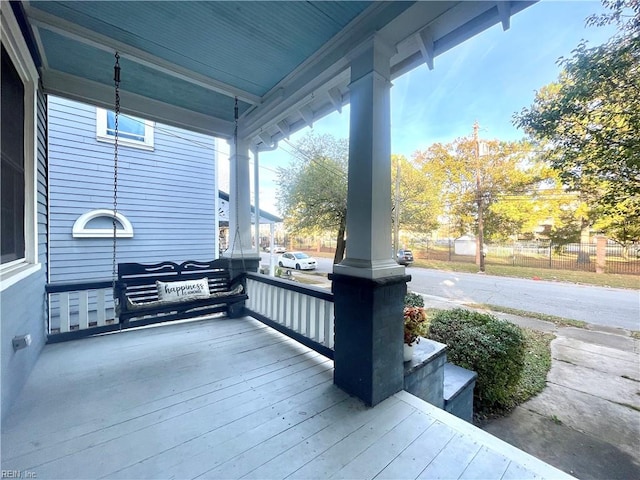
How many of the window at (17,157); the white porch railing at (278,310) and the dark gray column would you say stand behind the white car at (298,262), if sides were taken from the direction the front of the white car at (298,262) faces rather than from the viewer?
0

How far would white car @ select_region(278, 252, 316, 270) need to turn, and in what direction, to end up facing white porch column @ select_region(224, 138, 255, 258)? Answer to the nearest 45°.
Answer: approximately 45° to its right

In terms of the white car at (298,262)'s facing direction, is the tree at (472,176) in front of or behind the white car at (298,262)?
in front

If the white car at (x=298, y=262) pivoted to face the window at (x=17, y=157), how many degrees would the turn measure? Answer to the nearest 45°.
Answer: approximately 45° to its right

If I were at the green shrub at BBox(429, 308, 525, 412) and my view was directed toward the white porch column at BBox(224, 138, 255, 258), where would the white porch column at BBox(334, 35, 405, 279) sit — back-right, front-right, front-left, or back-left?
front-left

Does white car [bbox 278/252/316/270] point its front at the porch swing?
no

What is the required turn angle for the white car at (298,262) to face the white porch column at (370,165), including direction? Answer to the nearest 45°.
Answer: approximately 45° to its right

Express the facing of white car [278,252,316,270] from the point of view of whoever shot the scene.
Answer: facing the viewer and to the right of the viewer

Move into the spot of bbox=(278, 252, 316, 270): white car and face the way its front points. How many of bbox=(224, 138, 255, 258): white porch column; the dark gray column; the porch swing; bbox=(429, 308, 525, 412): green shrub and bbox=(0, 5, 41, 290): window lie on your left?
0

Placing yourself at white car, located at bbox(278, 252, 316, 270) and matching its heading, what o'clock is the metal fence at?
The metal fence is roughly at 11 o'clock from the white car.

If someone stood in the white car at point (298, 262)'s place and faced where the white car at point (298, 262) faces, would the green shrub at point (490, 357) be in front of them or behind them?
in front
